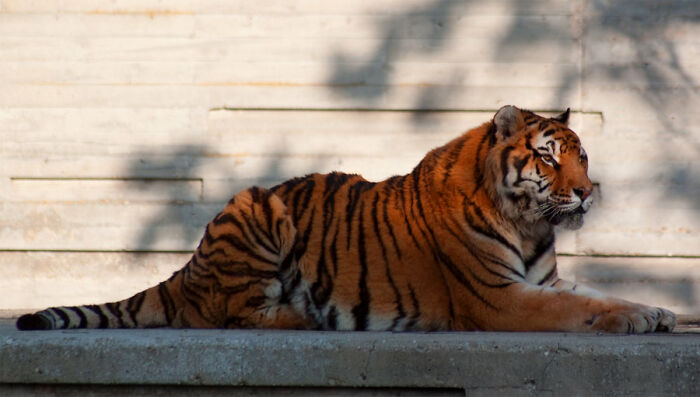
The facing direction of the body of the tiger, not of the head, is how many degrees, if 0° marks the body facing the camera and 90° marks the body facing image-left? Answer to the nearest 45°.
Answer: approximately 270°
